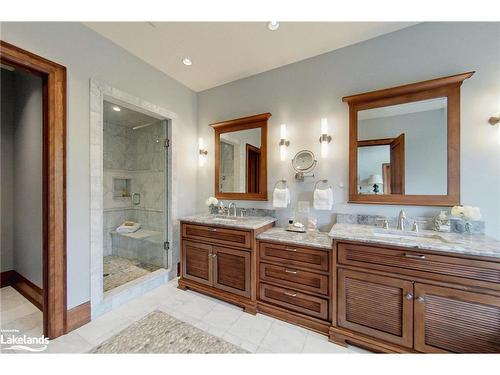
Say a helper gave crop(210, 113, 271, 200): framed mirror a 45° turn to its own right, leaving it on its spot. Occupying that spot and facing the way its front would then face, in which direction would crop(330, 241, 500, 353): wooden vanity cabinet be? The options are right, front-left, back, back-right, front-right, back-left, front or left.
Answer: back-left

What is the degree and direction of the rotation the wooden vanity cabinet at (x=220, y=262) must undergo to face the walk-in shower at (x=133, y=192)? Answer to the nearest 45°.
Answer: approximately 90° to its right

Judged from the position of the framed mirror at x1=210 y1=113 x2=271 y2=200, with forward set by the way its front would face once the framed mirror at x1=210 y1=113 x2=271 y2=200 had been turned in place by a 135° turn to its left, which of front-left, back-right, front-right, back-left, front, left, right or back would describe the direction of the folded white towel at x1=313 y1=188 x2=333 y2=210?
front-right

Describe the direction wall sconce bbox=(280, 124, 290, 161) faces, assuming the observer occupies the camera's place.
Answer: facing the viewer and to the left of the viewer

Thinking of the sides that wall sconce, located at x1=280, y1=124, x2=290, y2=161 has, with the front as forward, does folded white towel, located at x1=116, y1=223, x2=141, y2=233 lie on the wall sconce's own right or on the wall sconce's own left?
on the wall sconce's own right

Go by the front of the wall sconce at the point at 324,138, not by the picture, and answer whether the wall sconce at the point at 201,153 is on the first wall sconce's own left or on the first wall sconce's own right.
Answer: on the first wall sconce's own right

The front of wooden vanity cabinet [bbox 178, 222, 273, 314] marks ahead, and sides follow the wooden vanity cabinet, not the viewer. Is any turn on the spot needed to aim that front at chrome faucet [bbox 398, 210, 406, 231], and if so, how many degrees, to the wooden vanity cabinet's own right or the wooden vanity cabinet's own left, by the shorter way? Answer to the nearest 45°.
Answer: approximately 135° to the wooden vanity cabinet's own left

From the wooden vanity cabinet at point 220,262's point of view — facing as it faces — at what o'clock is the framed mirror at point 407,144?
The framed mirror is roughly at 8 o'clock from the wooden vanity cabinet.

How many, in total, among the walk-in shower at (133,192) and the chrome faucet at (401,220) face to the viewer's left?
0

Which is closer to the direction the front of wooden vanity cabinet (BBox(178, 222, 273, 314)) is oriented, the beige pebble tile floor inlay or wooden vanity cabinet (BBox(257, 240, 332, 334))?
the beige pebble tile floor inlay

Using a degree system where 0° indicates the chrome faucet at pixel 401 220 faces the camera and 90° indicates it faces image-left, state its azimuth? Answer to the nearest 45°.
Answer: approximately 0°

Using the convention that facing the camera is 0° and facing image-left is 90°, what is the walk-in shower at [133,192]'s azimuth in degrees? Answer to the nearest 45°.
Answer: approximately 315°

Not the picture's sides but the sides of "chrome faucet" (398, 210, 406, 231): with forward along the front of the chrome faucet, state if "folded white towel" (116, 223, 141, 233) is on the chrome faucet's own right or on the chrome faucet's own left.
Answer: on the chrome faucet's own right
